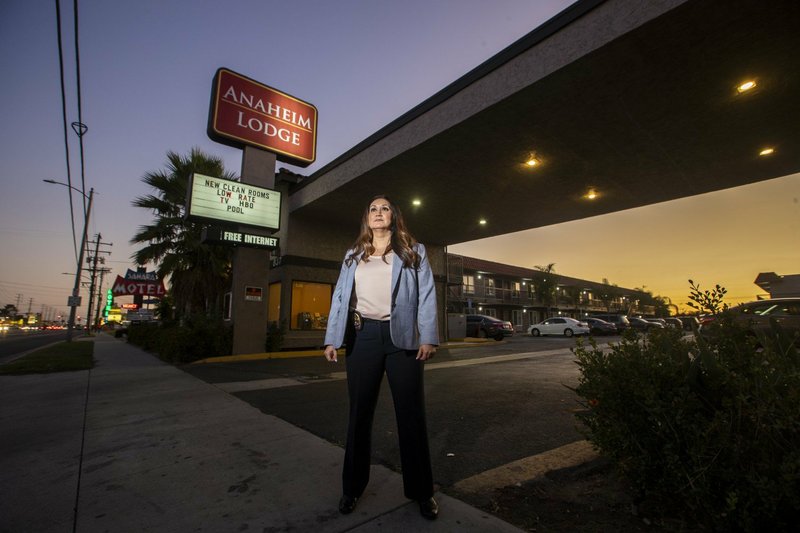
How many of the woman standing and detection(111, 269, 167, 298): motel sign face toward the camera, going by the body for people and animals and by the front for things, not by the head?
2

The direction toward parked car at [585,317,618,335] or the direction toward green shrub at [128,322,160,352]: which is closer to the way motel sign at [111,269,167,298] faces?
the green shrub

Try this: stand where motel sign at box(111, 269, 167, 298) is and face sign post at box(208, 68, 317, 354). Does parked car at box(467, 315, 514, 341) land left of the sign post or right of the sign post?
left

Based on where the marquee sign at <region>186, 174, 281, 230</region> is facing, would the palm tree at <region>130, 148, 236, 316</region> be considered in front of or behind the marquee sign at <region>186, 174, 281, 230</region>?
behind

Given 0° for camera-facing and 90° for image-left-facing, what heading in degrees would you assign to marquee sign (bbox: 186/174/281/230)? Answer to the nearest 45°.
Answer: approximately 315°

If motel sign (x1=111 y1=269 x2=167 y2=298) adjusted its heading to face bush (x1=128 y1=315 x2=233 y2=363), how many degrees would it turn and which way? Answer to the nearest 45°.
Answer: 0° — it already faces it

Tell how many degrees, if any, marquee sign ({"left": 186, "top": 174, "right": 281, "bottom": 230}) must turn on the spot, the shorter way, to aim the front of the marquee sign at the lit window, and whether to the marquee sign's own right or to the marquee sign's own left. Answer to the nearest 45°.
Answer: approximately 90° to the marquee sign's own left

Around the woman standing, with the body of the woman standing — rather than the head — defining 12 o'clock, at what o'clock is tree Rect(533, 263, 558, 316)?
The tree is roughly at 7 o'clock from the woman standing.

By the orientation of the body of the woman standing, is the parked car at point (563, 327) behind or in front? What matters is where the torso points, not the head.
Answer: behind

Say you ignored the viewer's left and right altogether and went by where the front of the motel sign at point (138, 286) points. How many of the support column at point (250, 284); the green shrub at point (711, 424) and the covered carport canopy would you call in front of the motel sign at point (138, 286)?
3
